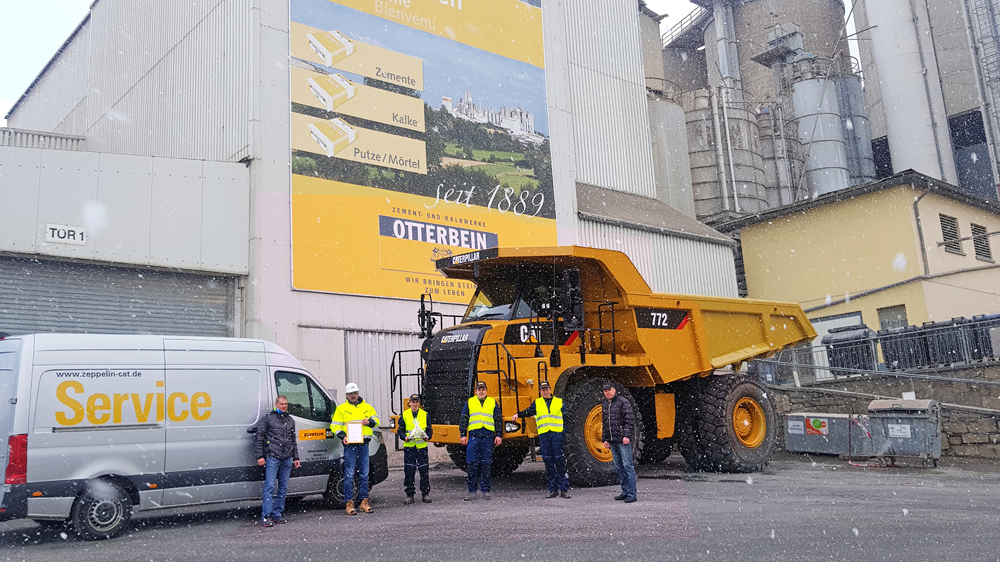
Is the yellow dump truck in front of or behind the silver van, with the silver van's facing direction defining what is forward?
in front

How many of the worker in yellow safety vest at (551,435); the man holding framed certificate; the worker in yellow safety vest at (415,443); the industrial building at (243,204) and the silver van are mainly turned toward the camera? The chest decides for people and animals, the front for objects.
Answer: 4

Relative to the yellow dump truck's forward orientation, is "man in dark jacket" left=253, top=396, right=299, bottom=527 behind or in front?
in front

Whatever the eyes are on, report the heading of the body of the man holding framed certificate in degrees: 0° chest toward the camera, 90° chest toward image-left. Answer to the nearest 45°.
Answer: approximately 0°

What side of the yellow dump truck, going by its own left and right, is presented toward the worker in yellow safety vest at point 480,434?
front

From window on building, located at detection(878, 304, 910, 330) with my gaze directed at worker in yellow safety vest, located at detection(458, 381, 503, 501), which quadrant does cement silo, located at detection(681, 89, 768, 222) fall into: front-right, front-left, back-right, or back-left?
back-right

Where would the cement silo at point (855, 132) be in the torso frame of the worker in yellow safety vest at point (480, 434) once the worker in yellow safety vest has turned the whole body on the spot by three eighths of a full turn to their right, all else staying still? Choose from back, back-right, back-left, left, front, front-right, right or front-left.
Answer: right

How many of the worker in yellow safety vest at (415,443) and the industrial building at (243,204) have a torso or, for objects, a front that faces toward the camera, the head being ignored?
2

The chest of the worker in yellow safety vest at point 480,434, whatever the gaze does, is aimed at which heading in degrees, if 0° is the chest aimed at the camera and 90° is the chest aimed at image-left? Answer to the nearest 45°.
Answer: approximately 0°
